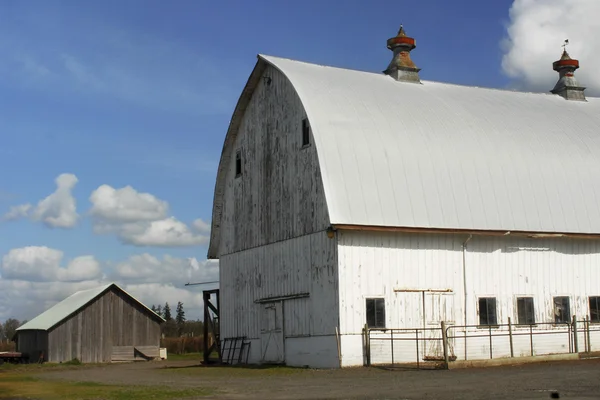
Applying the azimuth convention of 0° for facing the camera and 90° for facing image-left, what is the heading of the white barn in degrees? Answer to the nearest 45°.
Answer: approximately 45°
